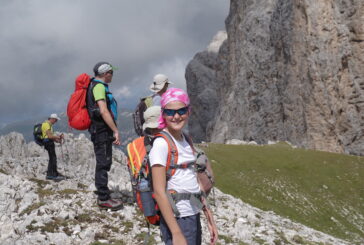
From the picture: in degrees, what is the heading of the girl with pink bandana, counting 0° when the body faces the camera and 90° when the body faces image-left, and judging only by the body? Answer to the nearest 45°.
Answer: approximately 315°

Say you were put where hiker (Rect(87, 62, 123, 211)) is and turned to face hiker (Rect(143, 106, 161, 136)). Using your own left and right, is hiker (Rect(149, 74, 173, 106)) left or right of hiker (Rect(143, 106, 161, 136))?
left

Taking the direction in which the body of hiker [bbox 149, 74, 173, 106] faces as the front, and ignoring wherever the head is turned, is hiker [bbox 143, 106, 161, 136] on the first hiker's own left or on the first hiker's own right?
on the first hiker's own right

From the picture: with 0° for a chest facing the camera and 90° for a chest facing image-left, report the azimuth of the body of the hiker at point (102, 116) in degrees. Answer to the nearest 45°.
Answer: approximately 270°
